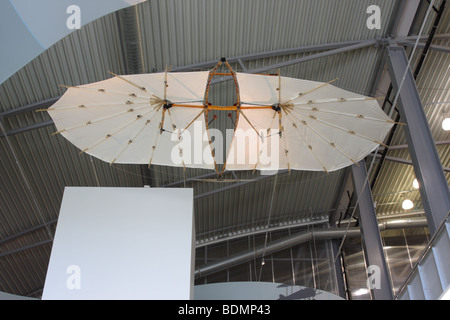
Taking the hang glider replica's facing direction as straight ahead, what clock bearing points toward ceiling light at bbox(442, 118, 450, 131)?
The ceiling light is roughly at 8 o'clock from the hang glider replica.

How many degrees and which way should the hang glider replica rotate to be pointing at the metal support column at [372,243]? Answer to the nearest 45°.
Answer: approximately 135° to its left

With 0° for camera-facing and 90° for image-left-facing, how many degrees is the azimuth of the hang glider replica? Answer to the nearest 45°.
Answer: approximately 0°

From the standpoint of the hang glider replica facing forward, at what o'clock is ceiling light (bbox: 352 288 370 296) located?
The ceiling light is roughly at 7 o'clock from the hang glider replica.

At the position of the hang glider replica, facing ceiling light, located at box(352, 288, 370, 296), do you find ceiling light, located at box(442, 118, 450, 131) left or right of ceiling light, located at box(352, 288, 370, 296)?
right

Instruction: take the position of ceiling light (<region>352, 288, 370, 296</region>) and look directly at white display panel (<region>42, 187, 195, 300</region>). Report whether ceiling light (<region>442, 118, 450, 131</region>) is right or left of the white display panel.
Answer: left
